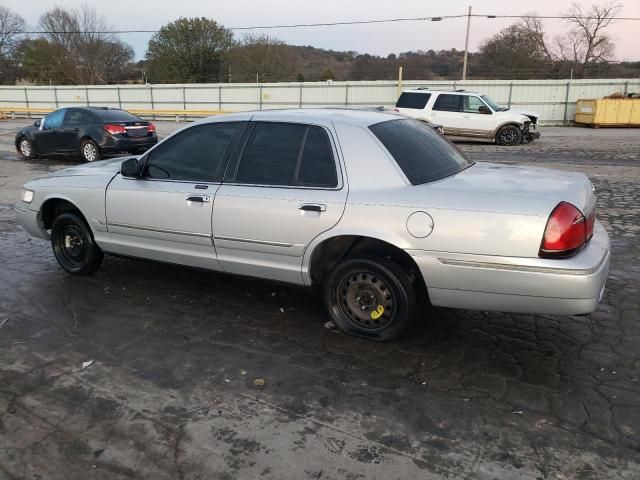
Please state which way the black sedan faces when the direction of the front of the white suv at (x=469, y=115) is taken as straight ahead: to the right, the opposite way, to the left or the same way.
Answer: the opposite way

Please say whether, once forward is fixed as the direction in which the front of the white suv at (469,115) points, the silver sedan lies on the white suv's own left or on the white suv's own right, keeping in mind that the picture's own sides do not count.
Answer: on the white suv's own right

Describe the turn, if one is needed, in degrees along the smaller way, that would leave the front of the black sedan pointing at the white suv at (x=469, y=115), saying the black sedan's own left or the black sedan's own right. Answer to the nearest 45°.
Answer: approximately 135° to the black sedan's own right

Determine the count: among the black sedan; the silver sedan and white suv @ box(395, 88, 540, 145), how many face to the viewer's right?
1

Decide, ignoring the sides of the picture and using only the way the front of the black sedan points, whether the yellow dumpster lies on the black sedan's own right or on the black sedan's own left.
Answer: on the black sedan's own right

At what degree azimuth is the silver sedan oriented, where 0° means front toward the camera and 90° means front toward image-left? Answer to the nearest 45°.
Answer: approximately 135°

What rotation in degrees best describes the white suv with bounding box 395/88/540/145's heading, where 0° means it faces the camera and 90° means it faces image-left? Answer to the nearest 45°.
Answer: approximately 270°

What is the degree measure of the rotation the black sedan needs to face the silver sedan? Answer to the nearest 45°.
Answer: approximately 135° to its left

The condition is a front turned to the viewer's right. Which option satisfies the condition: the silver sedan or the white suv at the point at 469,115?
the white suv

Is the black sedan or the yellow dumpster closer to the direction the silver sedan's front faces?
the black sedan

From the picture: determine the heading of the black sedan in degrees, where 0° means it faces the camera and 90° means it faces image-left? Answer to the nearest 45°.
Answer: approximately 135°

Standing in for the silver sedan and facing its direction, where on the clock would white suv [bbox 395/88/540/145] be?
The white suv is roughly at 2 o'clock from the silver sedan.

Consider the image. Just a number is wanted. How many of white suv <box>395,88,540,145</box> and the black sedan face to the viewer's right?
1
